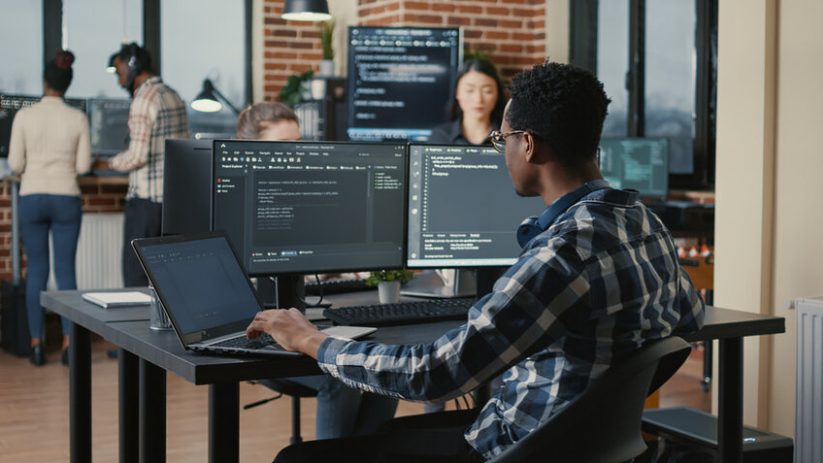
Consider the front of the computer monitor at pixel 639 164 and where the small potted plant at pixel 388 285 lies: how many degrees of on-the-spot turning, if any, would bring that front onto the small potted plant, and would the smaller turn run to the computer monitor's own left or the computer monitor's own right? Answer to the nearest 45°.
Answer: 0° — it already faces it

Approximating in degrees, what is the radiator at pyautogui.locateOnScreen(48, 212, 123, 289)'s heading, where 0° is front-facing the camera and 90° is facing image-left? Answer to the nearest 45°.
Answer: approximately 0°

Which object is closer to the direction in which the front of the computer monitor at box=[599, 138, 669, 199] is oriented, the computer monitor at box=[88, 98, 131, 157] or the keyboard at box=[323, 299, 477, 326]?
the keyboard

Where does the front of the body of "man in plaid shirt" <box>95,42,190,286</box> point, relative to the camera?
to the viewer's left

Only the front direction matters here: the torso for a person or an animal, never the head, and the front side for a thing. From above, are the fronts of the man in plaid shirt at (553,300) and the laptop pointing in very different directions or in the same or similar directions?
very different directions

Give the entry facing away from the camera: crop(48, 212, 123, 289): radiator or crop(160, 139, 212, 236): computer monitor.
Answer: the computer monitor
